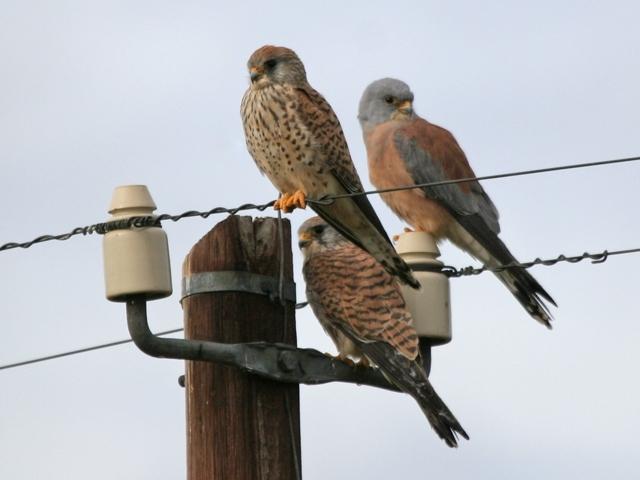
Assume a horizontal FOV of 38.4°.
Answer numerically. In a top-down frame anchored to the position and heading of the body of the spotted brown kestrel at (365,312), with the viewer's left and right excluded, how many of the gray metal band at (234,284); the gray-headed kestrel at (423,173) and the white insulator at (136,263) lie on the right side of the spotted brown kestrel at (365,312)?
1

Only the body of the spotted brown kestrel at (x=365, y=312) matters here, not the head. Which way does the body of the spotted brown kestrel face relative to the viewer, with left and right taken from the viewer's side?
facing to the left of the viewer

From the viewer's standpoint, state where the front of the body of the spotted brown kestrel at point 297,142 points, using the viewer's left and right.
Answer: facing the viewer and to the left of the viewer

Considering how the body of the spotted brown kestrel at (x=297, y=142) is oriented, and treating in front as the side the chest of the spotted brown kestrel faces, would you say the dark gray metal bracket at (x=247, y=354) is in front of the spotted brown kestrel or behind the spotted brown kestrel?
in front
